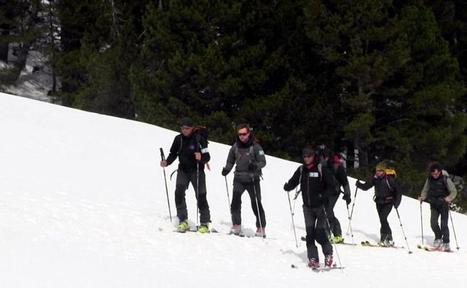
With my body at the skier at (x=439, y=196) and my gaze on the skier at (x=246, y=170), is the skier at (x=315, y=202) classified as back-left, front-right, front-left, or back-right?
front-left

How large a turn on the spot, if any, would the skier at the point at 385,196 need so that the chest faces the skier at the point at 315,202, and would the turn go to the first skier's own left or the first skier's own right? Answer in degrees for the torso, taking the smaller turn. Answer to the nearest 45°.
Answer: approximately 45° to the first skier's own left

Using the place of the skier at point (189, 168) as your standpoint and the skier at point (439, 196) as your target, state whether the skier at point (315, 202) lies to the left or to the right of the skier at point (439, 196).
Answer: right

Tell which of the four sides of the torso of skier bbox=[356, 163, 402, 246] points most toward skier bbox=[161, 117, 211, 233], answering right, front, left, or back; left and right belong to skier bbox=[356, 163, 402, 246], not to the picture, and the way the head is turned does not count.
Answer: front

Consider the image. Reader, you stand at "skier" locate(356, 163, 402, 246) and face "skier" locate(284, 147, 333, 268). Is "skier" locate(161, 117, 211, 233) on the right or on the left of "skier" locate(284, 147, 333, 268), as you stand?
right

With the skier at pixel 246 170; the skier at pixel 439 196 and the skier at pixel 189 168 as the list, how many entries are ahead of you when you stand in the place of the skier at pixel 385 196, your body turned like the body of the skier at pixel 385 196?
2

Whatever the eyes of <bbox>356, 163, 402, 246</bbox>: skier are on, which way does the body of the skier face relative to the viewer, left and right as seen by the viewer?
facing the viewer and to the left of the viewer

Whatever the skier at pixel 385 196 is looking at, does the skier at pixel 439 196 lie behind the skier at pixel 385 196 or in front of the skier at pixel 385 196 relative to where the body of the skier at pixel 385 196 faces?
behind

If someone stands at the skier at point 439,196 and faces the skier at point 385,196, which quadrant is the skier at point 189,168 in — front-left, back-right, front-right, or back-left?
front-left

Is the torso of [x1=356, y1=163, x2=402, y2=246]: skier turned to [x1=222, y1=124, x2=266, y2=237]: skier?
yes

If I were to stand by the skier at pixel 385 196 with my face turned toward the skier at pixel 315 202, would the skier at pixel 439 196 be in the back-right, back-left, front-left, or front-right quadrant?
back-left
